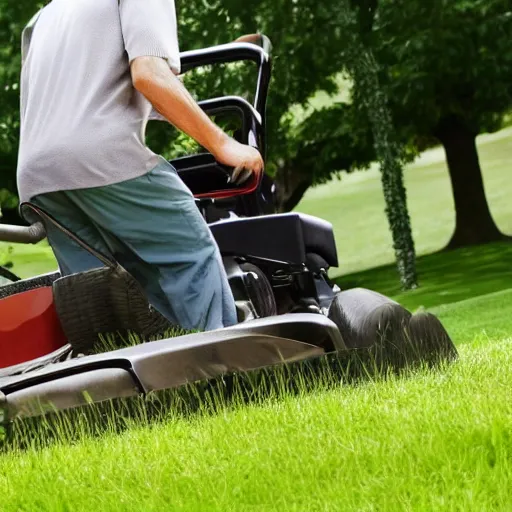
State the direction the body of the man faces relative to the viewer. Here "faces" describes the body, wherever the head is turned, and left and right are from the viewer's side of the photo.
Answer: facing away from the viewer and to the right of the viewer

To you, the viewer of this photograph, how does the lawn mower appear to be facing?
facing to the right of the viewer

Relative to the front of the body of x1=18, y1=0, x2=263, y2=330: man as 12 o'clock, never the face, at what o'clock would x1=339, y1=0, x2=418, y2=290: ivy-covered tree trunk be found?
The ivy-covered tree trunk is roughly at 11 o'clock from the man.
